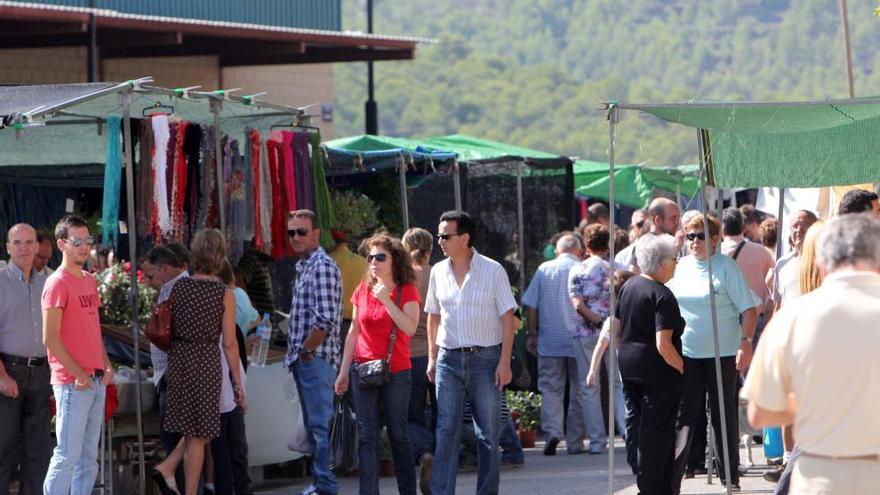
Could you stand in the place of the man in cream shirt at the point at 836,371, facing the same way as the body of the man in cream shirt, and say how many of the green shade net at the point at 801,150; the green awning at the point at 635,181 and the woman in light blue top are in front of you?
3

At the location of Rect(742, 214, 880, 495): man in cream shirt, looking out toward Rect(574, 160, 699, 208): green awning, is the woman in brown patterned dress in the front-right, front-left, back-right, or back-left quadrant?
front-left

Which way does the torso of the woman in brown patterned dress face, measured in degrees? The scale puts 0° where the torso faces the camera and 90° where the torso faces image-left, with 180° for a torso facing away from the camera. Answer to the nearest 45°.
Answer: approximately 180°

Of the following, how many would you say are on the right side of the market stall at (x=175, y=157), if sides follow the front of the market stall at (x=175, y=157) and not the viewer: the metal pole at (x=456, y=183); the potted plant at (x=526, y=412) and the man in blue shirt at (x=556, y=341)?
0

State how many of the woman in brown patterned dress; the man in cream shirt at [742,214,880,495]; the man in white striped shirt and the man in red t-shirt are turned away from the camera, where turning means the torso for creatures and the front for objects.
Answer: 2

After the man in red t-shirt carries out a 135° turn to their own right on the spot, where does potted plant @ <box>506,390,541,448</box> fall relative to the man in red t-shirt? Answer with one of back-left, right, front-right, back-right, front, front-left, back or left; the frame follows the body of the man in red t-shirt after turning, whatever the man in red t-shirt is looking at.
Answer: back-right

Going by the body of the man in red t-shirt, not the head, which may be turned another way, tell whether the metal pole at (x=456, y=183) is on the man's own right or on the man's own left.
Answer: on the man's own left

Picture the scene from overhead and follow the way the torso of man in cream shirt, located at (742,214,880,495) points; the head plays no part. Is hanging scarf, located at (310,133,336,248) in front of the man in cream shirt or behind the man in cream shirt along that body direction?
in front

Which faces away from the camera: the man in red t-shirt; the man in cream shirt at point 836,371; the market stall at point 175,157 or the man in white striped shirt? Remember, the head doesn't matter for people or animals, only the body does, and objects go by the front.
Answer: the man in cream shirt

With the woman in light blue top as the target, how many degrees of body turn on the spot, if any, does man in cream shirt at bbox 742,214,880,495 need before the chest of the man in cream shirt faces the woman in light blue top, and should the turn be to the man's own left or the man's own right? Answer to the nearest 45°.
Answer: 0° — they already face them

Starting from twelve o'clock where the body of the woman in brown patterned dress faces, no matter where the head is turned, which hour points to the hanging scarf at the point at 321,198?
The hanging scarf is roughly at 1 o'clock from the woman in brown patterned dress.

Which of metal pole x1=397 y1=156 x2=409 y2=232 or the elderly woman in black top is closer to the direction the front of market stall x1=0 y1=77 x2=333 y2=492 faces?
the elderly woman in black top

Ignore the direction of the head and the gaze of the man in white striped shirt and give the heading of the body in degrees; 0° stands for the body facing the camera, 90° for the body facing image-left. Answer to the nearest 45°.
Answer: approximately 45°

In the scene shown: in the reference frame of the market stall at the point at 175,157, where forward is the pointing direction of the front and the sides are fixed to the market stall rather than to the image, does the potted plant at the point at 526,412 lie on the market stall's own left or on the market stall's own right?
on the market stall's own left

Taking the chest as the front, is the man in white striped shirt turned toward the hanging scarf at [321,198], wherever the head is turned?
no

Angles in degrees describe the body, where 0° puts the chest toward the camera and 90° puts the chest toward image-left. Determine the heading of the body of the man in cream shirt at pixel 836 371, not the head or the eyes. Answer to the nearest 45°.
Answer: approximately 180°

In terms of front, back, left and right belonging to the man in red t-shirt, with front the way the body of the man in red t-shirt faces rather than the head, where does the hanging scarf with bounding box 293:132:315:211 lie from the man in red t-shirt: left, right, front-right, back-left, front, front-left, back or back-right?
left
